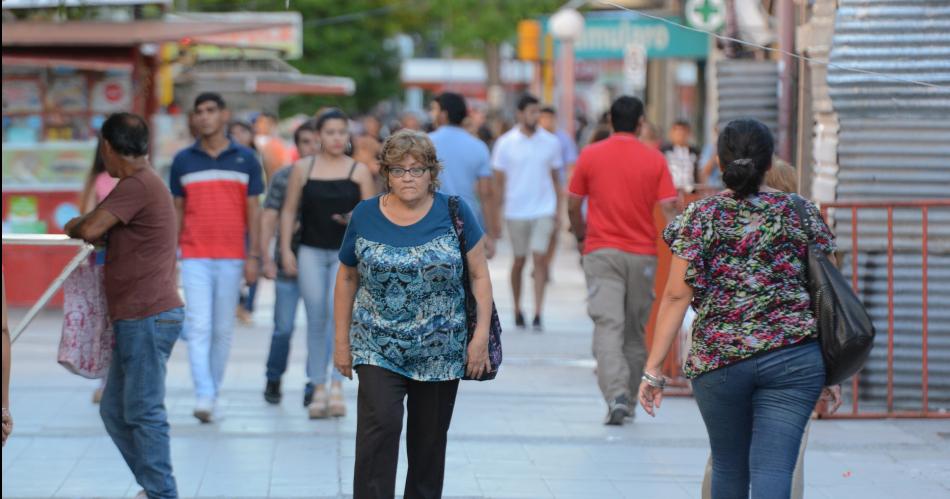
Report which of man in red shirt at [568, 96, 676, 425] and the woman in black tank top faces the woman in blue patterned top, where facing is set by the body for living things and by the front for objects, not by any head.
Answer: the woman in black tank top

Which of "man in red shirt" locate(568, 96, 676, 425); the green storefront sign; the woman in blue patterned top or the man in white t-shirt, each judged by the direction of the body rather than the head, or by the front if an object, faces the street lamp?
the man in red shirt

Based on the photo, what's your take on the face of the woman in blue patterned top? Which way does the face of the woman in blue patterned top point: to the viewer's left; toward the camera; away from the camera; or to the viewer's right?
toward the camera

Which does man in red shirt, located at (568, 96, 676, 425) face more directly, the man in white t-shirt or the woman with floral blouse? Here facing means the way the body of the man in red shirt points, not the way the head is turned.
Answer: the man in white t-shirt

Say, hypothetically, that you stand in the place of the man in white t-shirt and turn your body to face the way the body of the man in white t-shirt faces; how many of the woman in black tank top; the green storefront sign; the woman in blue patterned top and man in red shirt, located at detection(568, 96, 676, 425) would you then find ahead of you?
3

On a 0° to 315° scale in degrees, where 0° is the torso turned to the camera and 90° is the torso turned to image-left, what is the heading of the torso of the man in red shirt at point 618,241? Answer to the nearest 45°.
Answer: approximately 180°

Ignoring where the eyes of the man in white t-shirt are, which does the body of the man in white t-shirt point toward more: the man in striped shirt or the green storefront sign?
the man in striped shirt

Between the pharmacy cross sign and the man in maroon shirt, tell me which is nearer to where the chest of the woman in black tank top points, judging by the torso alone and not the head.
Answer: the man in maroon shirt

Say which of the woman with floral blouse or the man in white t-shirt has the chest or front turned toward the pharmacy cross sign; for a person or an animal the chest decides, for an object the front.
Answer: the woman with floral blouse

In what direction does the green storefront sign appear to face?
toward the camera

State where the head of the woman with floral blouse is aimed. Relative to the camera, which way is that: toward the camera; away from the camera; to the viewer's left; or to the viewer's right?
away from the camera

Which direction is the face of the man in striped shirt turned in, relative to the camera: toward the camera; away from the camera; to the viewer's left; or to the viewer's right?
toward the camera

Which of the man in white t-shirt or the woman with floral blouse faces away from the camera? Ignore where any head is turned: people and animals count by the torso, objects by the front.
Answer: the woman with floral blouse

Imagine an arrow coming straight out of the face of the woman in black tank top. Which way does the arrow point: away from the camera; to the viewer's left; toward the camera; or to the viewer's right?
toward the camera

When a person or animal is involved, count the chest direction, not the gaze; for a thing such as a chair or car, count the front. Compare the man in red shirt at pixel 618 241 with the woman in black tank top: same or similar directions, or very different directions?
very different directions

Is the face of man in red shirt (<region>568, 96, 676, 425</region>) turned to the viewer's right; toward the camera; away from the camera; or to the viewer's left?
away from the camera

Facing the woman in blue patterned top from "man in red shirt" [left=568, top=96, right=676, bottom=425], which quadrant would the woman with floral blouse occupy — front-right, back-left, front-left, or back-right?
front-left

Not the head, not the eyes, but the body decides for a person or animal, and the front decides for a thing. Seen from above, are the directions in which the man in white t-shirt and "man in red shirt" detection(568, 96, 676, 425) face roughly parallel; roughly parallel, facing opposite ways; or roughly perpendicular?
roughly parallel, facing opposite ways

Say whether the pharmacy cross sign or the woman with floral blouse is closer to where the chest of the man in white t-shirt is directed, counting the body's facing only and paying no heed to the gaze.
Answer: the woman with floral blouse

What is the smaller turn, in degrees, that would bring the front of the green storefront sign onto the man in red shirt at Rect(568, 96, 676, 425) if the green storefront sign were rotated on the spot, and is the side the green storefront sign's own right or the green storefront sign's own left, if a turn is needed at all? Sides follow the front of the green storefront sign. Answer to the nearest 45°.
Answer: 0° — it already faces them

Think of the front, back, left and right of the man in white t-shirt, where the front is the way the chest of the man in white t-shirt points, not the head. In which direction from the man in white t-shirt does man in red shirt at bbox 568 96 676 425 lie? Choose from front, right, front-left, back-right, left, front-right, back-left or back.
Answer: front

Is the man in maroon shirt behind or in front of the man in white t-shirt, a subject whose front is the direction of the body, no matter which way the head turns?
in front

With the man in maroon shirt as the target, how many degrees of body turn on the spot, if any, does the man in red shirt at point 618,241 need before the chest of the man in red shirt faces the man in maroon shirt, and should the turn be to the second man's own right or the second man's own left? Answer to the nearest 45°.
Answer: approximately 135° to the second man's own left

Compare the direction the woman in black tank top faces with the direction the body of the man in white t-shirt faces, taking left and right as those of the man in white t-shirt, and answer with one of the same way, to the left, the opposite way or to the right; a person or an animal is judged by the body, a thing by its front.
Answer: the same way
